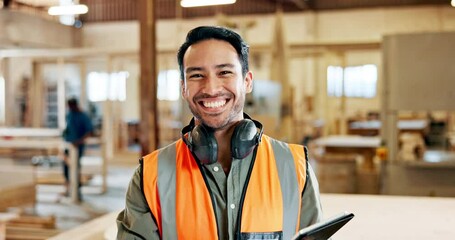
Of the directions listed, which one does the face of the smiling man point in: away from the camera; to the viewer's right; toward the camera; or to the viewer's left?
toward the camera

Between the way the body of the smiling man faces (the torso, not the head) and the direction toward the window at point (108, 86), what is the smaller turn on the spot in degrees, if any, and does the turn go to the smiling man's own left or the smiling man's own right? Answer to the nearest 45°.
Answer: approximately 180°

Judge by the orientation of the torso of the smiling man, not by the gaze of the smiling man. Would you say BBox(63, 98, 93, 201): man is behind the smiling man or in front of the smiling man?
behind

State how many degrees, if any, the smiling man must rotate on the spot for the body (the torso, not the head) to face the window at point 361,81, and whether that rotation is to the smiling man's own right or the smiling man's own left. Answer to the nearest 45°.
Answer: approximately 180°

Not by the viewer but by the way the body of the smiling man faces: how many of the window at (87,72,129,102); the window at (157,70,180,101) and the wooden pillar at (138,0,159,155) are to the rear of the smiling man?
3

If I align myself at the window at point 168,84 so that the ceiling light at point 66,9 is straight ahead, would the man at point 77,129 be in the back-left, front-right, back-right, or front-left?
front-left

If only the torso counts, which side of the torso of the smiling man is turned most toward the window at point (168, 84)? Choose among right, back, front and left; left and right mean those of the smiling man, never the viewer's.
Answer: back

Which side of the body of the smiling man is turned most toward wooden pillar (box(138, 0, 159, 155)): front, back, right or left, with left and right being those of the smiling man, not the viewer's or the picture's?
back

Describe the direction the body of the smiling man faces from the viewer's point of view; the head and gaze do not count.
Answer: toward the camera
